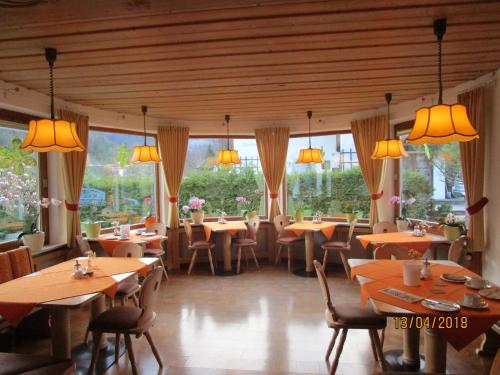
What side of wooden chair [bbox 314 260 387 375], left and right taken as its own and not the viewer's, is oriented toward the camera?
right

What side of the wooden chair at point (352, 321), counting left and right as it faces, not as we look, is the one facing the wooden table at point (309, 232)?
left

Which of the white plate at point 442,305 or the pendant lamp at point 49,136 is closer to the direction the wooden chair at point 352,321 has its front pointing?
the white plate

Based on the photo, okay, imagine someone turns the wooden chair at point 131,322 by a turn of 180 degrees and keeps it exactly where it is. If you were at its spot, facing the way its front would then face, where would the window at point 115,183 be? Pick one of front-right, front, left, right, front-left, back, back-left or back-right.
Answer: back-left

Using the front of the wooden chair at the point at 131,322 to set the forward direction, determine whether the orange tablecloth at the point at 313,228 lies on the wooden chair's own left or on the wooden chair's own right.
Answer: on the wooden chair's own right

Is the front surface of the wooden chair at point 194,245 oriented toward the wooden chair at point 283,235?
yes

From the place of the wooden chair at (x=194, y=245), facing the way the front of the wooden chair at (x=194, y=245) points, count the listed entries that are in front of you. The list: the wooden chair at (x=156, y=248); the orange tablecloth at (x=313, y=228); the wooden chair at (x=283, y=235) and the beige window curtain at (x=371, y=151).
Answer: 3

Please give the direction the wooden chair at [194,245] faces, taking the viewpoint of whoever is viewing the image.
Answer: facing to the right of the viewer

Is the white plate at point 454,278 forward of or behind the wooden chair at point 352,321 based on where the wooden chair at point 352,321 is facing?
forward

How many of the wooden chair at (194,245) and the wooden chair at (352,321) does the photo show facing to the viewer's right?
2

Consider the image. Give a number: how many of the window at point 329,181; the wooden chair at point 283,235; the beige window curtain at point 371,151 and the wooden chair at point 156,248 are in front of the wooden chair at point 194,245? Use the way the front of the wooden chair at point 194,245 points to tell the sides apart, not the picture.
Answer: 3

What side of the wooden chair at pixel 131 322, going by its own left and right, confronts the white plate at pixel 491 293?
back

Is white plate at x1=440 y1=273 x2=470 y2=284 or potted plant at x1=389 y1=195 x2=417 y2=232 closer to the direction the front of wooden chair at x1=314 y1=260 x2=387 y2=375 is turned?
the white plate

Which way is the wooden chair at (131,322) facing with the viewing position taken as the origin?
facing away from the viewer and to the left of the viewer

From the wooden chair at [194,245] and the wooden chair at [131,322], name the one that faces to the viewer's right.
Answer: the wooden chair at [194,245]

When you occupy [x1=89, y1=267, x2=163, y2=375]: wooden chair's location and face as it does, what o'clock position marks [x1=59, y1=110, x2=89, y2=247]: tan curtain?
The tan curtain is roughly at 1 o'clock from the wooden chair.
